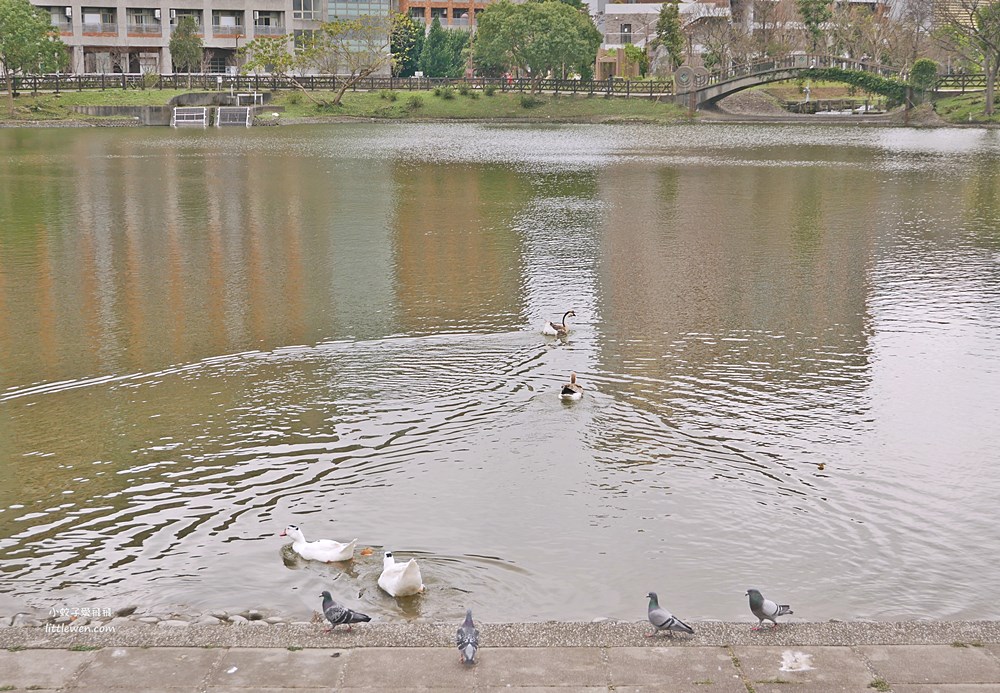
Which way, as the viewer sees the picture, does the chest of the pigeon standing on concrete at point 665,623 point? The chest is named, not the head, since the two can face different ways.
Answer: to the viewer's left

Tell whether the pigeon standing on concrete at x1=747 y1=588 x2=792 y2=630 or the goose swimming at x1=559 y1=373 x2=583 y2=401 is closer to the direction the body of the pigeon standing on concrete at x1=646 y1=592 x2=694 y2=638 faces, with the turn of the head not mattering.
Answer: the goose swimming

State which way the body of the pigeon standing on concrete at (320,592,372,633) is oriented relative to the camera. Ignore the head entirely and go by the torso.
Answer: to the viewer's left

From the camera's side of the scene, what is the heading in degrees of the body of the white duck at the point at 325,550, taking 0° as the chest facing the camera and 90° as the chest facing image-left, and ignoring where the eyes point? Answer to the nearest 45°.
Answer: approximately 90°

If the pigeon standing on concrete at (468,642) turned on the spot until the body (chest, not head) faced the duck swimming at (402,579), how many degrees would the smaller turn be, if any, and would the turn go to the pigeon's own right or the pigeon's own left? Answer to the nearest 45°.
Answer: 0° — it already faces it

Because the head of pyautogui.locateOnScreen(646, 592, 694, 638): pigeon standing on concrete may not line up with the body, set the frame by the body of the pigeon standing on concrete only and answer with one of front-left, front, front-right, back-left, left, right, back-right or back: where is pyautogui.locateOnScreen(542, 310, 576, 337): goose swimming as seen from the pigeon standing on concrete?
right

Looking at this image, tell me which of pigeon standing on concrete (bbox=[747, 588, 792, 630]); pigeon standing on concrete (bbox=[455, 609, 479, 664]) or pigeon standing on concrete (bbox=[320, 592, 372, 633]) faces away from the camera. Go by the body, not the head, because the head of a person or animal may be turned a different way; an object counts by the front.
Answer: pigeon standing on concrete (bbox=[455, 609, 479, 664])

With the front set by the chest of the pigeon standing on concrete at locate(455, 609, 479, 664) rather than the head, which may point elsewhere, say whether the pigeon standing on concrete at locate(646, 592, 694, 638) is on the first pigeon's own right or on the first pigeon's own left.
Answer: on the first pigeon's own right

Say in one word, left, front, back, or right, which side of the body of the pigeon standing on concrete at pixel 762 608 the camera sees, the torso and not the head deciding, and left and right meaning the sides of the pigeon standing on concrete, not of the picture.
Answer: left

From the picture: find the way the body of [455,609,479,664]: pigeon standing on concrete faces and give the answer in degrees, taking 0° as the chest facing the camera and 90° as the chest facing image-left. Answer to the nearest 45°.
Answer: approximately 180°

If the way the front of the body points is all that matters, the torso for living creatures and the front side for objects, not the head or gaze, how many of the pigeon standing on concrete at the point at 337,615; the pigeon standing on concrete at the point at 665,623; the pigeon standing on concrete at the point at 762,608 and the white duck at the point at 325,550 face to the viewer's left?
4

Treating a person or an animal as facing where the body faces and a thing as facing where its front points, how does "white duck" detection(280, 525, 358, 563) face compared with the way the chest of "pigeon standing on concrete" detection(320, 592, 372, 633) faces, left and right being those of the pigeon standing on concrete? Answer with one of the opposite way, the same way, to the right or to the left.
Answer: the same way

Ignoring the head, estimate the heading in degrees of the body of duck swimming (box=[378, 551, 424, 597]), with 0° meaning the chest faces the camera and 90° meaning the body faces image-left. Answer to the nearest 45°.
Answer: approximately 135°

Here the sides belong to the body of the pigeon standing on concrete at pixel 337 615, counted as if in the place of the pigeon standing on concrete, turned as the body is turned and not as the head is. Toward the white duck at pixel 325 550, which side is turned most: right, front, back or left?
right

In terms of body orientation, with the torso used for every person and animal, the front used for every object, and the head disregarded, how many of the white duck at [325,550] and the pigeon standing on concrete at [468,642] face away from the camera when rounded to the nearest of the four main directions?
1

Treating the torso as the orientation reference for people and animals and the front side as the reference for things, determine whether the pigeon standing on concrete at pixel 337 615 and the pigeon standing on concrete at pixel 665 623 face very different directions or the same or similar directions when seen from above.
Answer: same or similar directions

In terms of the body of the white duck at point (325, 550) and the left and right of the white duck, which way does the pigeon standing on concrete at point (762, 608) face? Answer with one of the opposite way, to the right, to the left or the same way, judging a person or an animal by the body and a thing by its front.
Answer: the same way

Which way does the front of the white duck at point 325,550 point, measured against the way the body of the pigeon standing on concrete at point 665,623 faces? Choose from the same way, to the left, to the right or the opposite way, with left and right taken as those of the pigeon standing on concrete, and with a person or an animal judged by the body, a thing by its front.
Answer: the same way

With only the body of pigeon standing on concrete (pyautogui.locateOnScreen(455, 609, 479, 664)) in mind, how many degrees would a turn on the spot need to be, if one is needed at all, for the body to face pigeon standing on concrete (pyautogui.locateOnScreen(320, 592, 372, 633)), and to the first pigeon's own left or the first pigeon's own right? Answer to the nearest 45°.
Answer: approximately 45° to the first pigeon's own left
